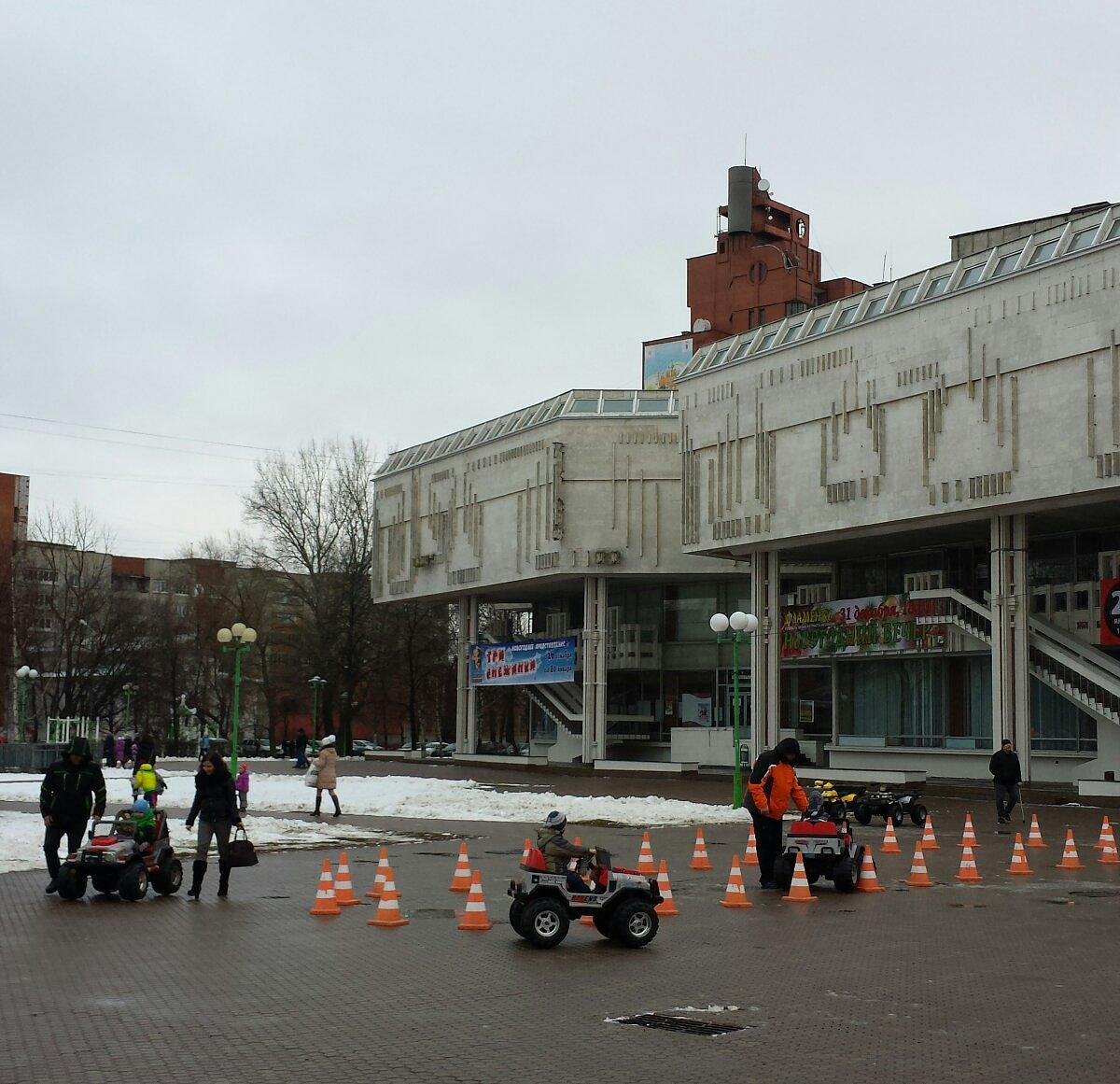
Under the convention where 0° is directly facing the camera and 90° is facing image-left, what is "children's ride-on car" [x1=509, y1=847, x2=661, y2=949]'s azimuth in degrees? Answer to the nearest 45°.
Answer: approximately 270°

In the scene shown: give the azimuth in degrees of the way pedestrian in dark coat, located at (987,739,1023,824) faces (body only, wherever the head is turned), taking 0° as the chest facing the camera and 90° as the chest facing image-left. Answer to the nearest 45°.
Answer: approximately 0°

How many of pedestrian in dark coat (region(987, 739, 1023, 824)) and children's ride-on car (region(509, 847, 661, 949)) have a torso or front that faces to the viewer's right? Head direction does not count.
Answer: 1

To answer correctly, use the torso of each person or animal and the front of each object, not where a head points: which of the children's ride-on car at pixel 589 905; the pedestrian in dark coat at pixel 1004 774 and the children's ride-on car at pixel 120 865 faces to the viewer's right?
the children's ride-on car at pixel 589 905

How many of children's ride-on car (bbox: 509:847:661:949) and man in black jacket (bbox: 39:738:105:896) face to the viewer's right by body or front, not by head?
1

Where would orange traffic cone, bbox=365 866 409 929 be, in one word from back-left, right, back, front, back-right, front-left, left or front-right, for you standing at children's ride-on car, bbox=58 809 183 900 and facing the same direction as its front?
left

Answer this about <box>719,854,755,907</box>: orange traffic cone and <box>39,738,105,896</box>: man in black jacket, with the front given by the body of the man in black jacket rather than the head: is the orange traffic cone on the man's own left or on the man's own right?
on the man's own left

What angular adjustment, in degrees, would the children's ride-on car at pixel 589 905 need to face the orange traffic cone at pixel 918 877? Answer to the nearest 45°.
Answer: approximately 45° to its left

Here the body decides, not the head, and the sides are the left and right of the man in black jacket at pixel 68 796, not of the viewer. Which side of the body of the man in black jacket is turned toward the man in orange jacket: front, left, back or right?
left

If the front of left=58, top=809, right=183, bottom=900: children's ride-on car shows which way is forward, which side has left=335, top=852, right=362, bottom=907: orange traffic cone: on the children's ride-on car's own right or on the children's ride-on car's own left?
on the children's ride-on car's own left

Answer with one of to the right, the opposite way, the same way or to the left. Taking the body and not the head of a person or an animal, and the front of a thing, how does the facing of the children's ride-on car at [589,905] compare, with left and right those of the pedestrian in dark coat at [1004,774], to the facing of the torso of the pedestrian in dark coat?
to the left
